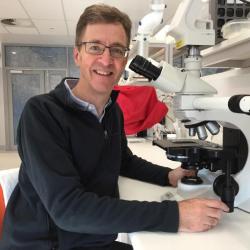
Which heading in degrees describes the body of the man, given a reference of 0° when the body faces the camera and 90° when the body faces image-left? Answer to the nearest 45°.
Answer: approximately 315°

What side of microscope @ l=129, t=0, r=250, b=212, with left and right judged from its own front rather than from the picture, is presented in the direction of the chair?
front

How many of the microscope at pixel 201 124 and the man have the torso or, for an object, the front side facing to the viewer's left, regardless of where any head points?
1

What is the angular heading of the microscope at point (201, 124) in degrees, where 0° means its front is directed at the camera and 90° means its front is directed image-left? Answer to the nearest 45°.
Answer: approximately 90°
